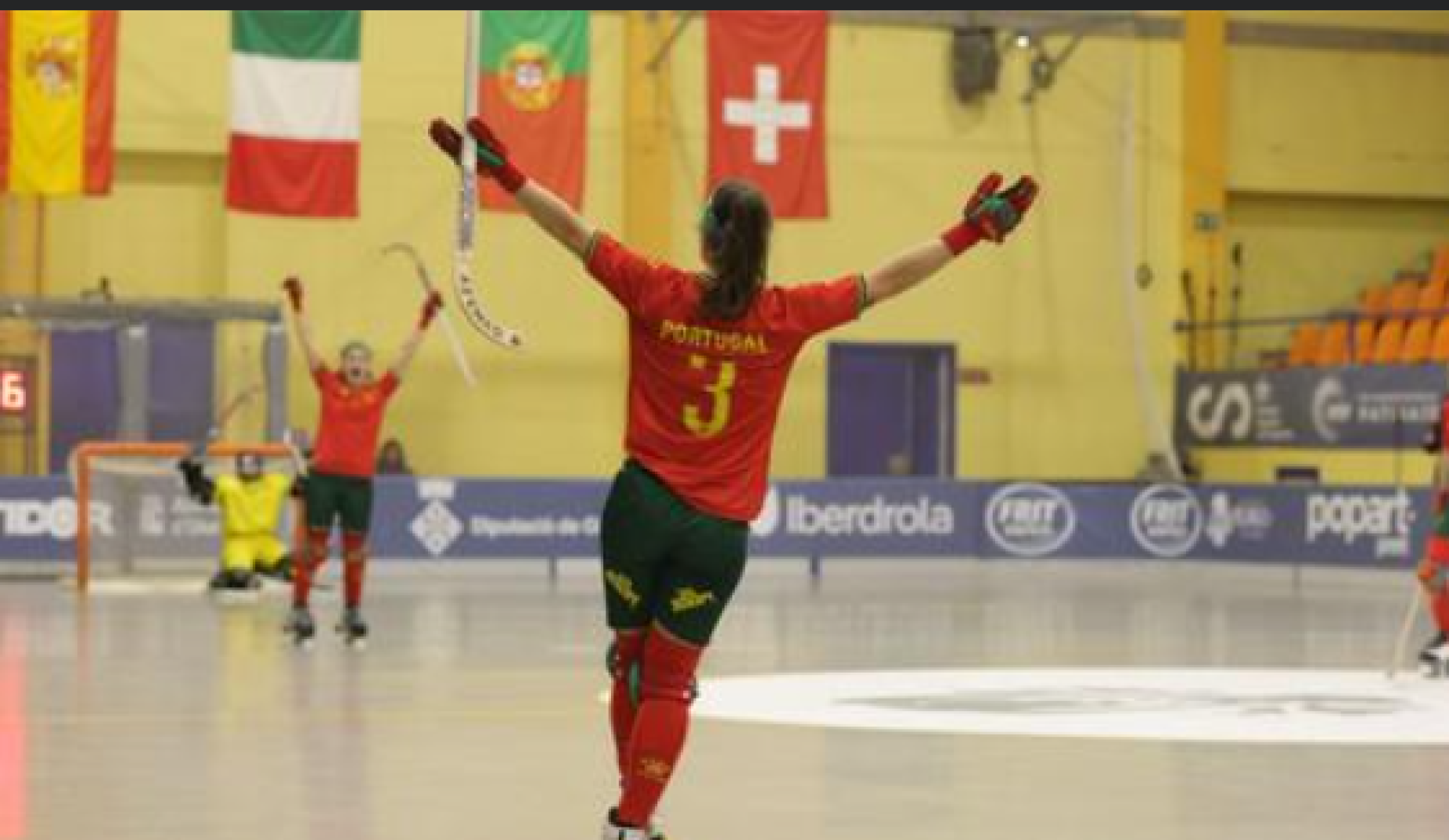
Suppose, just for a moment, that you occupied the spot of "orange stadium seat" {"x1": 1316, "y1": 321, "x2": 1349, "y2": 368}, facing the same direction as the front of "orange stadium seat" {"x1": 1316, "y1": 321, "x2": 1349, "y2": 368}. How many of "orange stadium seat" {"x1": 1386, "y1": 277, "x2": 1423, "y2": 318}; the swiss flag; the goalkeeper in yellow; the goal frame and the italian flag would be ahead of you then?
4

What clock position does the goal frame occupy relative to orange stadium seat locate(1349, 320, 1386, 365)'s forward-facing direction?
The goal frame is roughly at 12 o'clock from the orange stadium seat.

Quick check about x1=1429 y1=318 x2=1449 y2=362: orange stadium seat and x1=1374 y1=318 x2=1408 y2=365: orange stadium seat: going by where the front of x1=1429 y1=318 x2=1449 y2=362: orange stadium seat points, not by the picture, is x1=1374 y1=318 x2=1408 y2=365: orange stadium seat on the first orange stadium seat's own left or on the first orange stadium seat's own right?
on the first orange stadium seat's own right

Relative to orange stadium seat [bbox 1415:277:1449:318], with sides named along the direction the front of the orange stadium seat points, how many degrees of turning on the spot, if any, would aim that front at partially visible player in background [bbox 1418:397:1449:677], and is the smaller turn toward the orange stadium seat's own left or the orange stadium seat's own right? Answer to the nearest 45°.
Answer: approximately 45° to the orange stadium seat's own left

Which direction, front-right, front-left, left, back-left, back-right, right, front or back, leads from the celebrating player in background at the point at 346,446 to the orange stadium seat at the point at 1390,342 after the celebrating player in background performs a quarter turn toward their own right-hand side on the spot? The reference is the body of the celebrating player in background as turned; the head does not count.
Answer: back-right
